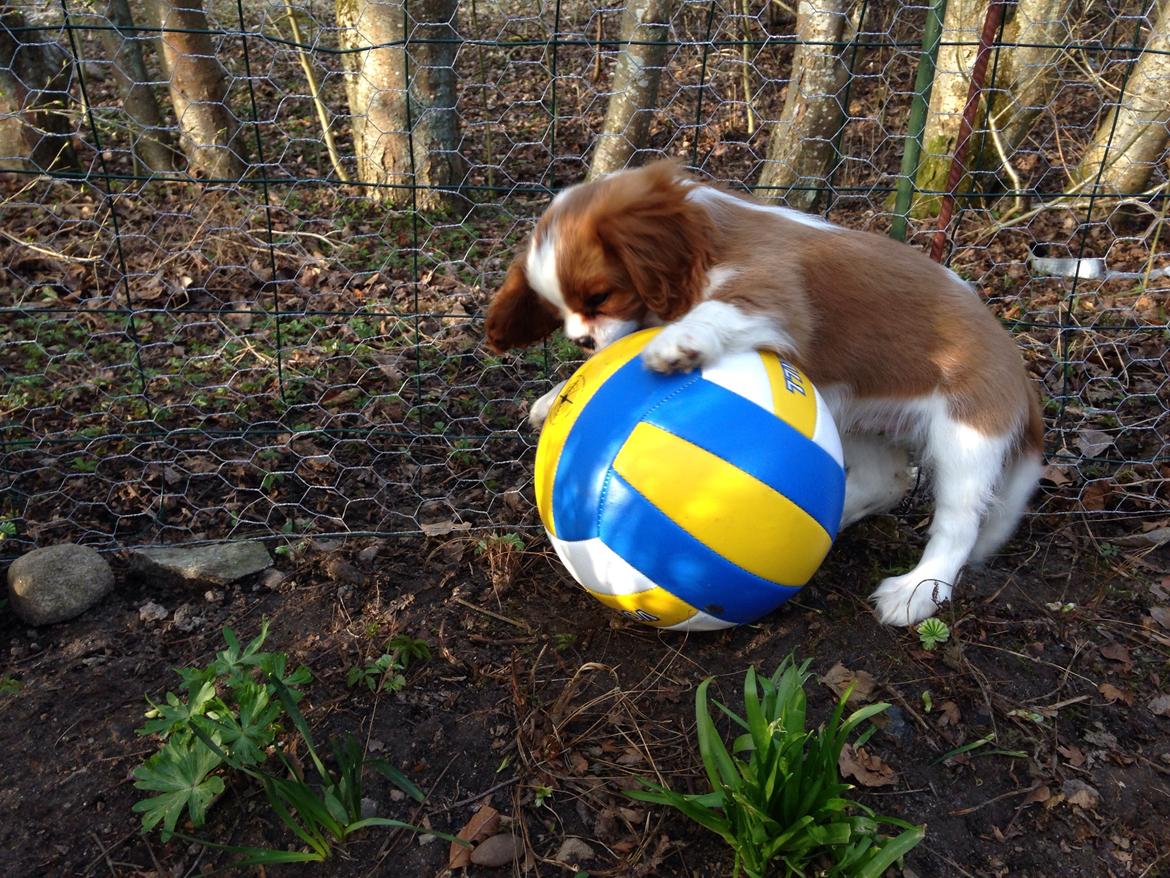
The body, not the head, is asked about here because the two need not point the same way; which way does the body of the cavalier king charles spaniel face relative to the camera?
to the viewer's left

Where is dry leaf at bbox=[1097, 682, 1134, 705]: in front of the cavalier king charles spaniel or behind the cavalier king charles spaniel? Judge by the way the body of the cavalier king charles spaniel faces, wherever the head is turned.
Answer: behind

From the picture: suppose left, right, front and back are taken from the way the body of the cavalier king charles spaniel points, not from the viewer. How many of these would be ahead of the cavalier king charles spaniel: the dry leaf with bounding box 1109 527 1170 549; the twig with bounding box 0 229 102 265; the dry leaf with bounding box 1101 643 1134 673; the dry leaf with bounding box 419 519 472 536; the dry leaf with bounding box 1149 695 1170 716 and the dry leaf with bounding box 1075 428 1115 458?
2

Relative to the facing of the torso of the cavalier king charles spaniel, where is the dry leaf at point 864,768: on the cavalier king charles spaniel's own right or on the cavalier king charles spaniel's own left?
on the cavalier king charles spaniel's own left

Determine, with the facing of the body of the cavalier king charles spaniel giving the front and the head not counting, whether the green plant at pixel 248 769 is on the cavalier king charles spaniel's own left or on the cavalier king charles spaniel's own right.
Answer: on the cavalier king charles spaniel's own left

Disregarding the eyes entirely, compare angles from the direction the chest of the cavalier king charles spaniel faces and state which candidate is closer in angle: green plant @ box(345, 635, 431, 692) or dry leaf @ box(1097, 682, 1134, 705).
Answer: the green plant

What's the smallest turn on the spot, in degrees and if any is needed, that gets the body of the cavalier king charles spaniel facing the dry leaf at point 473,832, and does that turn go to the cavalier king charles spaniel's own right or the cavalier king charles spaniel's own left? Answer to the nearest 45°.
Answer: approximately 45° to the cavalier king charles spaniel's own left

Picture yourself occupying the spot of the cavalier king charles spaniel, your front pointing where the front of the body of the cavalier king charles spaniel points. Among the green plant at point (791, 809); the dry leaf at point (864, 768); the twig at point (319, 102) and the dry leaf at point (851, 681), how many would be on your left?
3

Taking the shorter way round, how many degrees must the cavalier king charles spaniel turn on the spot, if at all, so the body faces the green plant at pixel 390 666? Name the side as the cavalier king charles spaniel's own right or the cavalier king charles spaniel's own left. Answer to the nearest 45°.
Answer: approximately 45° to the cavalier king charles spaniel's own left

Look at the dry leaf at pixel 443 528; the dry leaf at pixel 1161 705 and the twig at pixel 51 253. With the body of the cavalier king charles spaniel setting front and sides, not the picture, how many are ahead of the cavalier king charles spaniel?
2

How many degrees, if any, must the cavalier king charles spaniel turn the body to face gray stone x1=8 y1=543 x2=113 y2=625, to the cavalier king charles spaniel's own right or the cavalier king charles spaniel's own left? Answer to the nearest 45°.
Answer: approximately 45° to the cavalier king charles spaniel's own left

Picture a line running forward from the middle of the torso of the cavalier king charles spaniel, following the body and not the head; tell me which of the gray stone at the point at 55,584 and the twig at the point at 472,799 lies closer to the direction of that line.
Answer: the gray stone

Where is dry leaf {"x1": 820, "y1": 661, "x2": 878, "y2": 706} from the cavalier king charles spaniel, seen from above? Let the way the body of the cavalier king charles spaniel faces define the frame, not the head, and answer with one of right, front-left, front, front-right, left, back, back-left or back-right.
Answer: left

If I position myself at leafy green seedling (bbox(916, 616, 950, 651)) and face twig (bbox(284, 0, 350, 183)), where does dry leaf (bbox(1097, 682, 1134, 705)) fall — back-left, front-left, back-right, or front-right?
back-right

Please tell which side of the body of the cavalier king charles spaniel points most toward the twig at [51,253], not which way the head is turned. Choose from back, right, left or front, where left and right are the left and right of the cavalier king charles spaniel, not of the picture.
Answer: front

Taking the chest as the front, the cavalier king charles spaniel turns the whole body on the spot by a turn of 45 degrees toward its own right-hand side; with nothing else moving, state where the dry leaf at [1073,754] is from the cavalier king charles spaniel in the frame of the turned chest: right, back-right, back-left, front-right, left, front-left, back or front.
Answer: back

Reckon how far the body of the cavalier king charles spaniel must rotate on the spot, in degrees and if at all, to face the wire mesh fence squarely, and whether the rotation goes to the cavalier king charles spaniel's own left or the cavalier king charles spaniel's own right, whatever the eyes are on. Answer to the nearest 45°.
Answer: approximately 45° to the cavalier king charles spaniel's own right

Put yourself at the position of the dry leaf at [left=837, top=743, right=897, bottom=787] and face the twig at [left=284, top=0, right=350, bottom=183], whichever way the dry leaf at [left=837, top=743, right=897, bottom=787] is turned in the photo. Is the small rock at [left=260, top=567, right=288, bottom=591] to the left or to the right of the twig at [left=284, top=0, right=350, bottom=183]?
left

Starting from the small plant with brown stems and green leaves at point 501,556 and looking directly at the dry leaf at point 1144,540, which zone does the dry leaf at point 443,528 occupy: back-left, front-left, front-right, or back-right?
back-left

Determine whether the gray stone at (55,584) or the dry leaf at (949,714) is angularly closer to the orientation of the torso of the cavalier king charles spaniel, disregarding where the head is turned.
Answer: the gray stone

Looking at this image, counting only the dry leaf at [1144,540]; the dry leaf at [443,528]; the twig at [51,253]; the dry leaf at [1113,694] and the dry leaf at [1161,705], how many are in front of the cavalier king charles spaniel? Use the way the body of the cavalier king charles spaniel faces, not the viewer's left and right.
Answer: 2
